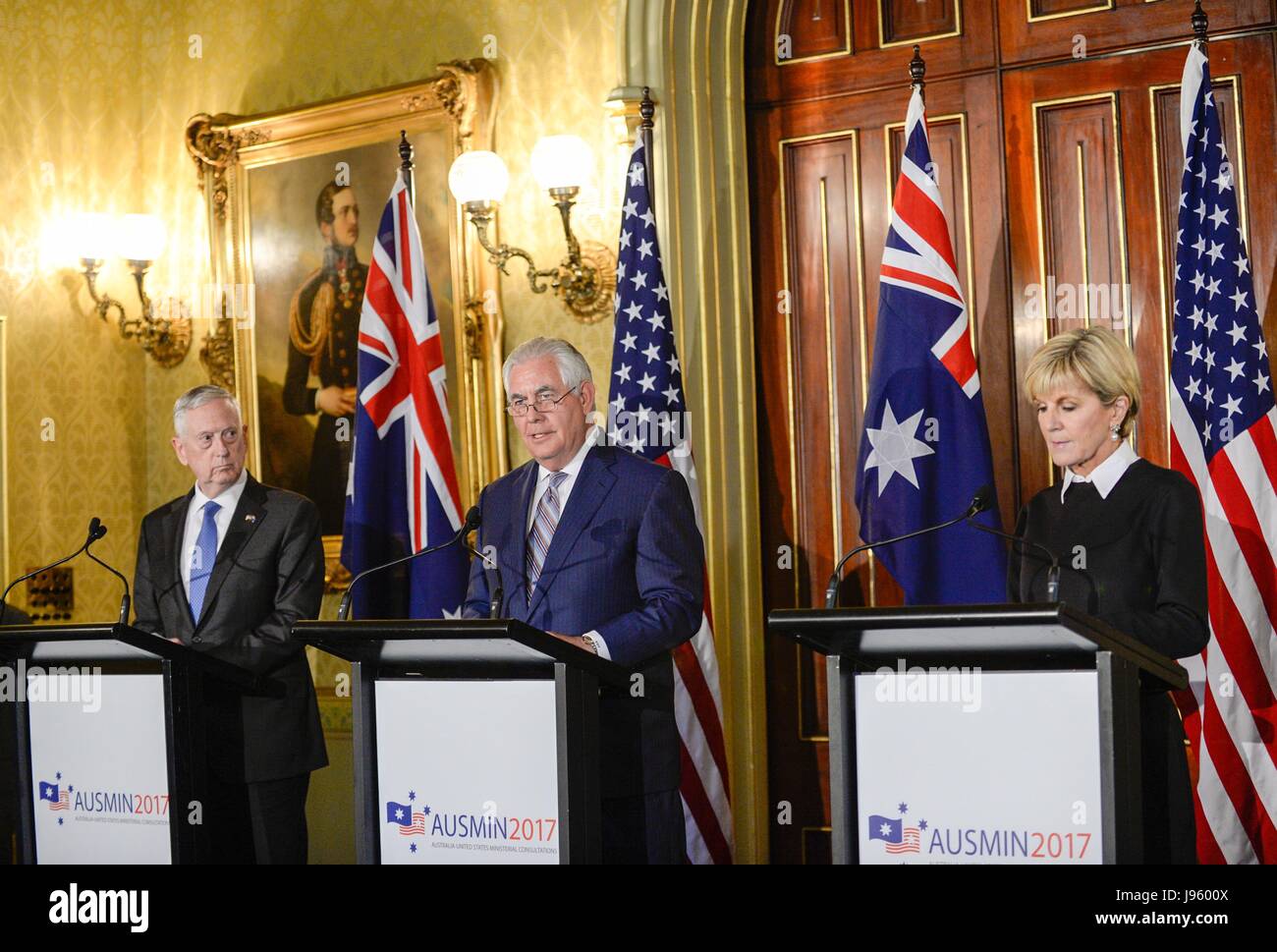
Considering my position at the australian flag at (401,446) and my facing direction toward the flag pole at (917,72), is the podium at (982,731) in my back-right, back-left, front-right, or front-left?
front-right

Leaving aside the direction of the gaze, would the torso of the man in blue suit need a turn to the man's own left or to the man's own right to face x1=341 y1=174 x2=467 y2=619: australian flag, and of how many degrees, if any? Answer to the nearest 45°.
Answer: approximately 135° to the man's own right

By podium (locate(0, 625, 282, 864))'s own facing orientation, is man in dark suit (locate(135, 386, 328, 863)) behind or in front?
behind

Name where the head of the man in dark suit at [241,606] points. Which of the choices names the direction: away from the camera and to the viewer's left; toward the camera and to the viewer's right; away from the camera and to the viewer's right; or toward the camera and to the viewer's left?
toward the camera and to the viewer's right

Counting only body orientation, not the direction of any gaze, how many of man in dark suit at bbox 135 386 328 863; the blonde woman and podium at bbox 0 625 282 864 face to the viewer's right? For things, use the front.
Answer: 0

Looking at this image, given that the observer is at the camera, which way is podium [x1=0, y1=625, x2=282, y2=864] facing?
facing the viewer and to the left of the viewer

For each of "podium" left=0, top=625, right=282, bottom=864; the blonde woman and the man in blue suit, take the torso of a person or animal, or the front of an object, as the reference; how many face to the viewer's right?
0

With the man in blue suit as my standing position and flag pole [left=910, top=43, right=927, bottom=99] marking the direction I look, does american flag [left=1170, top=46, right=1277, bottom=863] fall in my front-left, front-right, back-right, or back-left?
front-right

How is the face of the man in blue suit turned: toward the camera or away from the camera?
toward the camera

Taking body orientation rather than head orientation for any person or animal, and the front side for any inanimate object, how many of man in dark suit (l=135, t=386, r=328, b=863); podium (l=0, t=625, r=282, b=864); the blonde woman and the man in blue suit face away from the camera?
0

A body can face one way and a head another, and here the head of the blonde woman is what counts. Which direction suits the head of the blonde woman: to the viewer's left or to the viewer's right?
to the viewer's left
